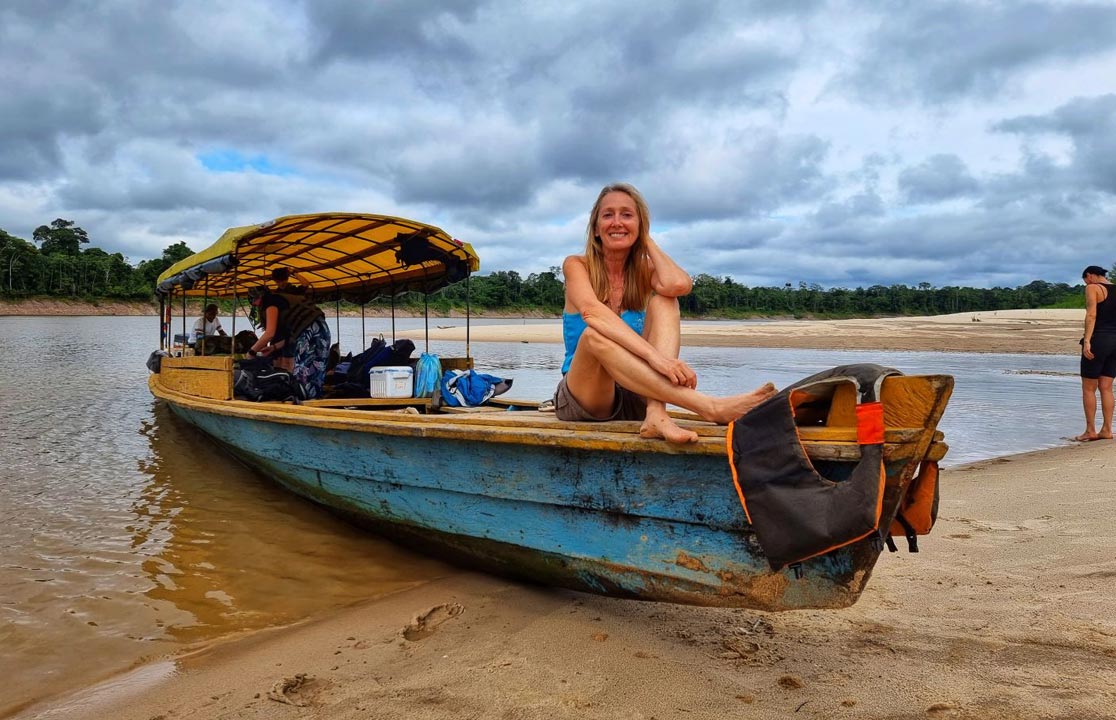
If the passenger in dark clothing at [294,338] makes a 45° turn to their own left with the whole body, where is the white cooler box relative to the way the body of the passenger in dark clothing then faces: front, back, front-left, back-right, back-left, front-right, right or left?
left

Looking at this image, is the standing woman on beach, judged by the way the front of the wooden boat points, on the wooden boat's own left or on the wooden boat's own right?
on the wooden boat's own left

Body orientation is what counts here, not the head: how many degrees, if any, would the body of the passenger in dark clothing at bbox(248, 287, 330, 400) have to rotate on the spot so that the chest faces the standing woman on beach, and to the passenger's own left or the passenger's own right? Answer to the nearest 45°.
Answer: approximately 180°

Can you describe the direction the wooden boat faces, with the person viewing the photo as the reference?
facing the viewer and to the right of the viewer

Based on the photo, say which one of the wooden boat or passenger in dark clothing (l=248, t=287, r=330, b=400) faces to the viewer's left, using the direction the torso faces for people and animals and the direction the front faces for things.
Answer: the passenger in dark clothing

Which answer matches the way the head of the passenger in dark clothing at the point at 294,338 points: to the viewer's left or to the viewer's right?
to the viewer's left

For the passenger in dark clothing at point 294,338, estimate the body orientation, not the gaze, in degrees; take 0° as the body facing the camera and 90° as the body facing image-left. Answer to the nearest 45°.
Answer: approximately 90°

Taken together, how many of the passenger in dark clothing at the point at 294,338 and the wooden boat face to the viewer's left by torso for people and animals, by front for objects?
1
